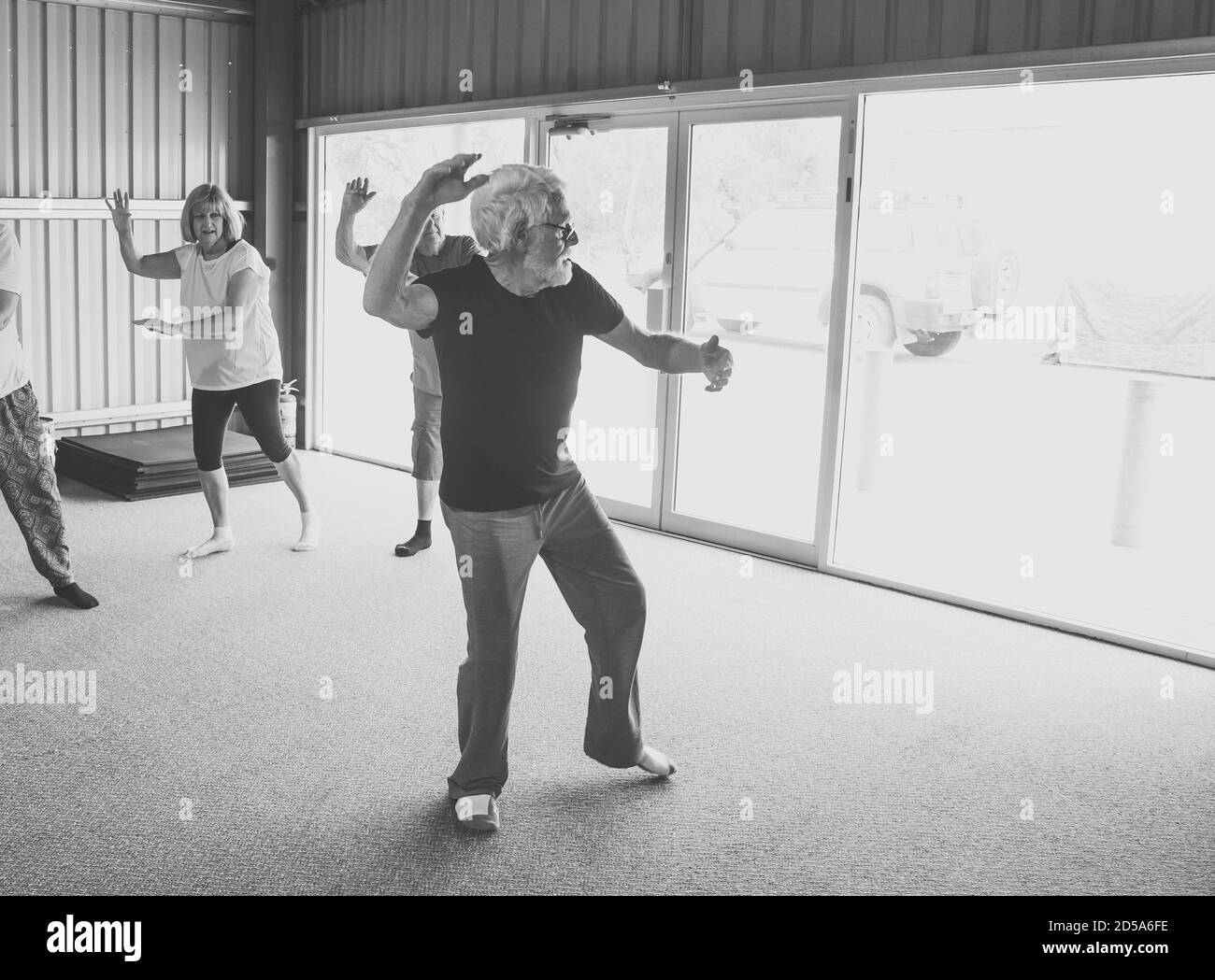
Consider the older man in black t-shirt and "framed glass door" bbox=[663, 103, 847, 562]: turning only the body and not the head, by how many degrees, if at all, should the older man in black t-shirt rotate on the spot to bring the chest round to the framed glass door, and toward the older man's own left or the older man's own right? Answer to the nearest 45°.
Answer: approximately 135° to the older man's own left

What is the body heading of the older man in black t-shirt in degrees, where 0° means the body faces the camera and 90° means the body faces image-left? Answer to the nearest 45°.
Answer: approximately 315°

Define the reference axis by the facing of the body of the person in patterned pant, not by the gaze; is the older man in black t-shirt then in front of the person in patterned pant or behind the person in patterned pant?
in front

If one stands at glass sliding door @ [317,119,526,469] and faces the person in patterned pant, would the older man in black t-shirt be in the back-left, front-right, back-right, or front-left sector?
front-left

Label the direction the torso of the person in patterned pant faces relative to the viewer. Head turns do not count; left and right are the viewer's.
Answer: facing the viewer and to the right of the viewer

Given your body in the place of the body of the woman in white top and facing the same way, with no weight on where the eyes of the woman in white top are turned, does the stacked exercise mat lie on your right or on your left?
on your right

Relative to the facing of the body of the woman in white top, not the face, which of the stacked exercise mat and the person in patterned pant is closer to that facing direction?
the person in patterned pant

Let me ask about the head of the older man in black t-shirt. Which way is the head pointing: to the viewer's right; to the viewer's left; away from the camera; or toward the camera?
to the viewer's right

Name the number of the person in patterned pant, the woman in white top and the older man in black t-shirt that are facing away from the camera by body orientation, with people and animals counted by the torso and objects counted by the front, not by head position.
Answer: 0

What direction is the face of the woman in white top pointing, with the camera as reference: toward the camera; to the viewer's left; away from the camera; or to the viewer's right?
toward the camera

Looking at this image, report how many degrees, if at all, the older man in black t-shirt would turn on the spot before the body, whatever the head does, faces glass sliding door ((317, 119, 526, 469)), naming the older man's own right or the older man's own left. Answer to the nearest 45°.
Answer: approximately 135° to the older man's own left

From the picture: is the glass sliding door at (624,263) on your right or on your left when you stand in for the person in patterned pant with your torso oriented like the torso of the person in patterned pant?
on your left

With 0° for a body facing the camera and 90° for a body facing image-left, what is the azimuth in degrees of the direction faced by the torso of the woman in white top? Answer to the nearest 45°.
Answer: approximately 45°
